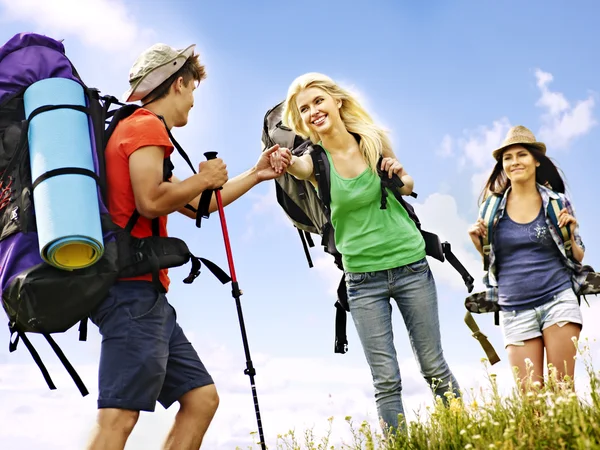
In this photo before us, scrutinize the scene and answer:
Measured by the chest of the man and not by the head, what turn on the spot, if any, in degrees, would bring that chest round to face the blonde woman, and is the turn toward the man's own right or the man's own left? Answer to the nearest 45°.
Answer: approximately 45° to the man's own left

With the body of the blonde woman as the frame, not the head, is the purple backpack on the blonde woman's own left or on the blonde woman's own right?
on the blonde woman's own right

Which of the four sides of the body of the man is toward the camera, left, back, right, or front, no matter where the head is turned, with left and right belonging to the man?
right

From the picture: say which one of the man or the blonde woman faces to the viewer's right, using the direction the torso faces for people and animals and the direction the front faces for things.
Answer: the man

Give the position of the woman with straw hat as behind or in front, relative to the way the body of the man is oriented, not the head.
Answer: in front

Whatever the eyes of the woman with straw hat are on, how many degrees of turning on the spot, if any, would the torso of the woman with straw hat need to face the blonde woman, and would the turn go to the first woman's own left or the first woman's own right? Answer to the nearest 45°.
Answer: approximately 45° to the first woman's own right

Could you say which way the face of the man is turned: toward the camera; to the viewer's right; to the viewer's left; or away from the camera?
to the viewer's right

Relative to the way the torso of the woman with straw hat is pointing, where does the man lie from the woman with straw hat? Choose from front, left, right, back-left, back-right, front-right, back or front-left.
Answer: front-right

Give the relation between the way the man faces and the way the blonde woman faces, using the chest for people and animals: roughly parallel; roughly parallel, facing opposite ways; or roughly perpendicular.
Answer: roughly perpendicular

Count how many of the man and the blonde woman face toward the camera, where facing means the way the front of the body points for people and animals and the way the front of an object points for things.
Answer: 1

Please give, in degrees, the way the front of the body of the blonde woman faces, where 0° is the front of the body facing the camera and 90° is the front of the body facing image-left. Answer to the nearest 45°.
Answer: approximately 0°

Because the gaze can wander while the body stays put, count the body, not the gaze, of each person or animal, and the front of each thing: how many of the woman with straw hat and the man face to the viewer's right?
1
